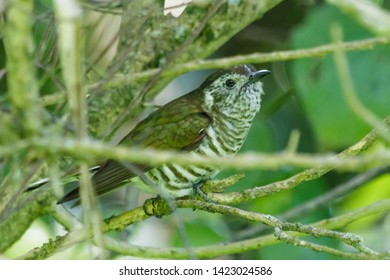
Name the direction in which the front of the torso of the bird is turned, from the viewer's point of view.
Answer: to the viewer's right
